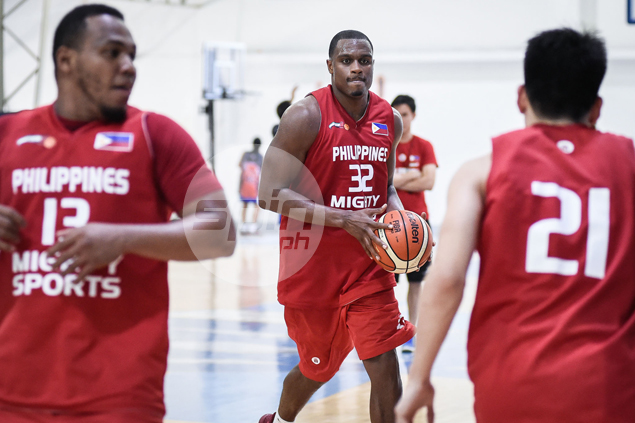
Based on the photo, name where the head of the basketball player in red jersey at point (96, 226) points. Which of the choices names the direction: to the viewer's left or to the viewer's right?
to the viewer's right

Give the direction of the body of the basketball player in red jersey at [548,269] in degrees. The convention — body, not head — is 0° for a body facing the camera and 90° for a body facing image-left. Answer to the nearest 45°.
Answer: approximately 180°

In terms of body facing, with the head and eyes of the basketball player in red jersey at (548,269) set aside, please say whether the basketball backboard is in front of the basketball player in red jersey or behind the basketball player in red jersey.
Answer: in front

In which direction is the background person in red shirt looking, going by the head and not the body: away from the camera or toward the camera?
toward the camera

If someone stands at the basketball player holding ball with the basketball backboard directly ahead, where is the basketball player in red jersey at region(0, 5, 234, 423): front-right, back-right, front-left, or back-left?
back-left

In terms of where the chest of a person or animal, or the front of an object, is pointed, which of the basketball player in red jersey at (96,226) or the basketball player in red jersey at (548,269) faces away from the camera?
the basketball player in red jersey at (548,269)

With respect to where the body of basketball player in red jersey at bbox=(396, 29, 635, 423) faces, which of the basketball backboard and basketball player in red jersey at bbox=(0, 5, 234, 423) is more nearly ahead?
the basketball backboard

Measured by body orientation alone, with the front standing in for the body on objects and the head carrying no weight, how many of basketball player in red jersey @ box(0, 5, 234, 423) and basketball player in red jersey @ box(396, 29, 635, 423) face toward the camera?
1

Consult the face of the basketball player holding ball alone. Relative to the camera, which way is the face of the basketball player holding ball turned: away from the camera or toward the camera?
toward the camera

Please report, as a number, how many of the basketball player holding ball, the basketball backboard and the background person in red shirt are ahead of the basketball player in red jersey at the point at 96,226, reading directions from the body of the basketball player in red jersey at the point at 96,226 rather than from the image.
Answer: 0

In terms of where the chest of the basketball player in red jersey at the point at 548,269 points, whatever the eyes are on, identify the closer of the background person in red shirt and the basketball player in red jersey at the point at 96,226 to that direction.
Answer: the background person in red shirt

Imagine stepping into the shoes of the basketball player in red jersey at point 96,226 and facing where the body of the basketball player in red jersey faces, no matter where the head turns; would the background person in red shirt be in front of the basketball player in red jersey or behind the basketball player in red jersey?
behind

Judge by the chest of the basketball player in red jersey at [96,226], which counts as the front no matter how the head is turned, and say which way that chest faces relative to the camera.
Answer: toward the camera

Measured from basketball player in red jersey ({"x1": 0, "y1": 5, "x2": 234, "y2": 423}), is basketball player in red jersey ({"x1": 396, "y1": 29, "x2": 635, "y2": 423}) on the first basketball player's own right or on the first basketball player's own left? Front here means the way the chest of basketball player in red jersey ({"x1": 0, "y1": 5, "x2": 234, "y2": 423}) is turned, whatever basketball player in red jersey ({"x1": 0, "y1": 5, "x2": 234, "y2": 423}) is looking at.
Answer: on the first basketball player's own left

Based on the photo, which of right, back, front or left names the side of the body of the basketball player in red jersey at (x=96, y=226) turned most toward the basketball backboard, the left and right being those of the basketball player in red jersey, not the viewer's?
back

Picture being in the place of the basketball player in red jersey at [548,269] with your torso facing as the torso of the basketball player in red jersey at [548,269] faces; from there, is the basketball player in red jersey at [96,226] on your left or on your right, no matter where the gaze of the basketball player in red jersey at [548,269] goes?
on your left

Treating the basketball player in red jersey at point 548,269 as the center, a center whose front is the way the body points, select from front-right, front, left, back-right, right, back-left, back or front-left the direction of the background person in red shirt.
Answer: front

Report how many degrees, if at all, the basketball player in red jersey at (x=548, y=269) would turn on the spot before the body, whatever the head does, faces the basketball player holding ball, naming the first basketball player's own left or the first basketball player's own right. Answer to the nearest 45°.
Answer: approximately 45° to the first basketball player's own left

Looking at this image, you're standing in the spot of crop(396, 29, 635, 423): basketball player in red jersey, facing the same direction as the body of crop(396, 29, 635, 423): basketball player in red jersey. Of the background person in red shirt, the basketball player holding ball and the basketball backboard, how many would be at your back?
0
